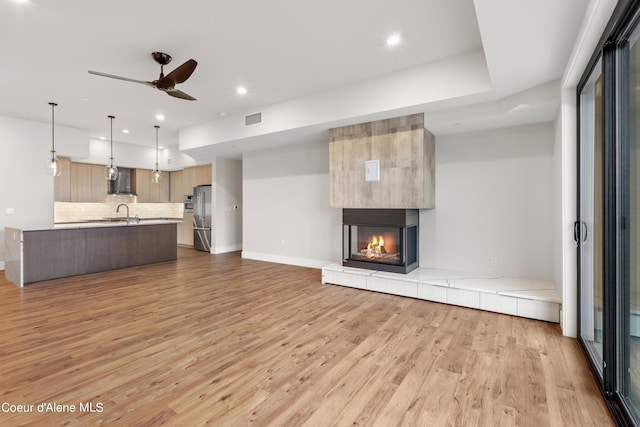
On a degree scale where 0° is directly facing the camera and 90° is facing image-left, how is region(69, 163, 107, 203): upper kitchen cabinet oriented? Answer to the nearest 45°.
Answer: approximately 0°

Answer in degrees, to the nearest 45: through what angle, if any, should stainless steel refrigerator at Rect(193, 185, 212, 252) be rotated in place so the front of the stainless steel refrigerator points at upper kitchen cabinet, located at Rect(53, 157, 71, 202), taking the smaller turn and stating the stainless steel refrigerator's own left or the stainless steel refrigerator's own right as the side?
approximately 45° to the stainless steel refrigerator's own right

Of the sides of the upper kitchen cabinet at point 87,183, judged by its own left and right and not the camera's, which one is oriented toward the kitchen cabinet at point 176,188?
left

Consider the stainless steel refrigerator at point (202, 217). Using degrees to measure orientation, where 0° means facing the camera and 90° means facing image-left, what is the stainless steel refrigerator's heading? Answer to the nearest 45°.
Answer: approximately 45°

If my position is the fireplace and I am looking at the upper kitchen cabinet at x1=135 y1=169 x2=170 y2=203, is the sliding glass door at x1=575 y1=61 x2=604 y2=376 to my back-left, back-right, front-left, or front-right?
back-left

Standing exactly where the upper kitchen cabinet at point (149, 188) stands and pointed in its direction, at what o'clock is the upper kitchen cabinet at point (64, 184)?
the upper kitchen cabinet at point (64, 184) is roughly at 2 o'clock from the upper kitchen cabinet at point (149, 188).

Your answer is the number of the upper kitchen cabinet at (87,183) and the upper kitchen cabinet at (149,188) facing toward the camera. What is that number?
2

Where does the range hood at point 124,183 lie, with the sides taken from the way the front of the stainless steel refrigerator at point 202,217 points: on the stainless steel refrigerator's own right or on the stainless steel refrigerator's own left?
on the stainless steel refrigerator's own right

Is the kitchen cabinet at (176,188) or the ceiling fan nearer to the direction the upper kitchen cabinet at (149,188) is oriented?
the ceiling fan

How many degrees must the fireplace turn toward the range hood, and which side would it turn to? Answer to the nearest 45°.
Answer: approximately 45° to its right

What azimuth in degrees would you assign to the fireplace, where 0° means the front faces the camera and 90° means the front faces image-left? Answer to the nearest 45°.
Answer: approximately 45°
